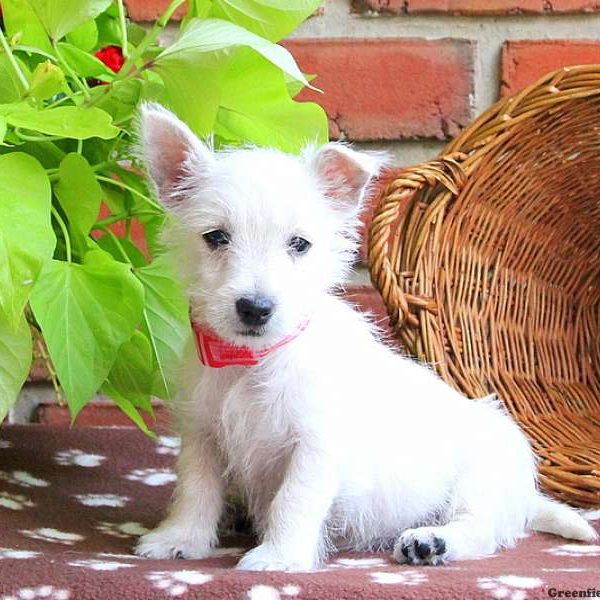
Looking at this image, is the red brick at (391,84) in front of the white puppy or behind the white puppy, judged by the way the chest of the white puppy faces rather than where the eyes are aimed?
behind

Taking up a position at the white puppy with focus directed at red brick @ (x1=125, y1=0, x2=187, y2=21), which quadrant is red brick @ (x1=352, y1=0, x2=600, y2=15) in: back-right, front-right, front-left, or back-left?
front-right

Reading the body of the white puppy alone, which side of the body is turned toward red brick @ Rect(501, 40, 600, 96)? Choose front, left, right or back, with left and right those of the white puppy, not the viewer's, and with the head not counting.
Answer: back

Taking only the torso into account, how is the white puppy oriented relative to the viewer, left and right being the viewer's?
facing the viewer and to the left of the viewer
